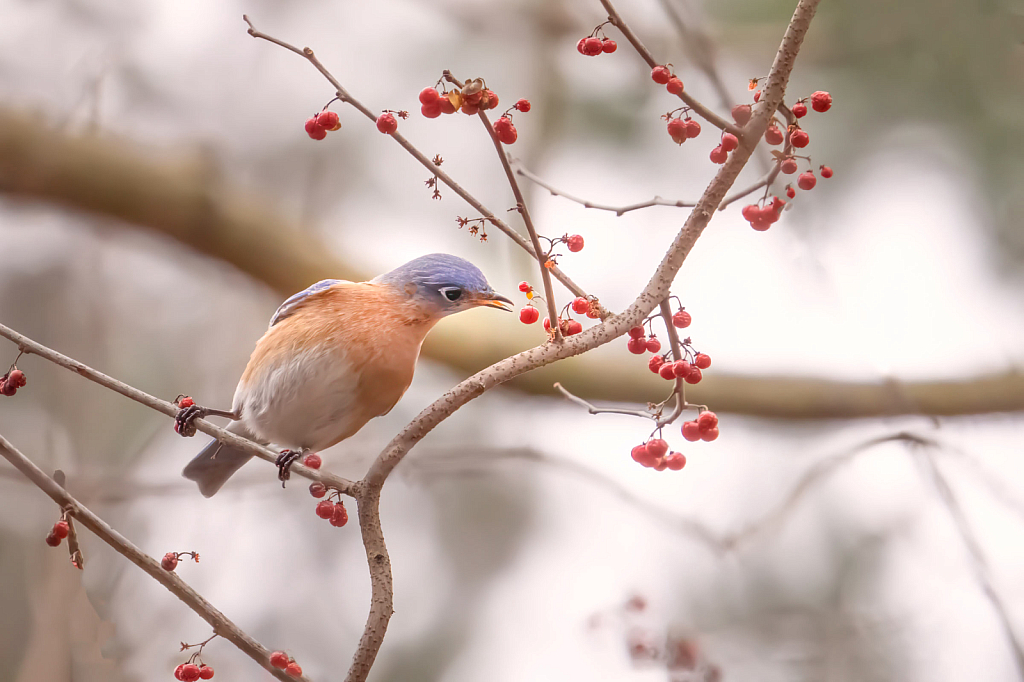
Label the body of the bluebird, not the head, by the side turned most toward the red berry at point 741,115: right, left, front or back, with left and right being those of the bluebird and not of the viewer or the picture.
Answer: front

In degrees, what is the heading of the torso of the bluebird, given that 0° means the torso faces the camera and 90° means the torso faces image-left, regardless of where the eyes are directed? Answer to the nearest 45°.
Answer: approximately 315°
